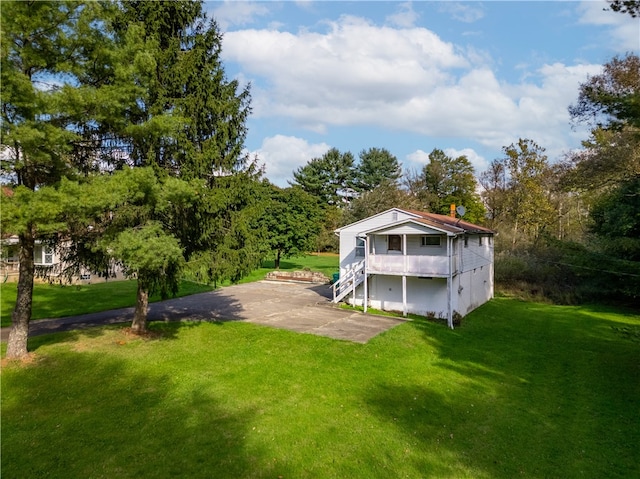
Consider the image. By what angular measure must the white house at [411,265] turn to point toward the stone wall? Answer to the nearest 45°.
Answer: approximately 90° to its right

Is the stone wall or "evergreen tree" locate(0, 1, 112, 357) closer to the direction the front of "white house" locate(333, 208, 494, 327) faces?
the evergreen tree

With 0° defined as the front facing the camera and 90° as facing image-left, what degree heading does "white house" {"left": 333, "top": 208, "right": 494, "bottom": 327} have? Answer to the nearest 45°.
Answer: approximately 45°

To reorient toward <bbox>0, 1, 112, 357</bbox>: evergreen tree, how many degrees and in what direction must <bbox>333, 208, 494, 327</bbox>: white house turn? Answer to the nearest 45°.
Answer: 0° — it already faces it
